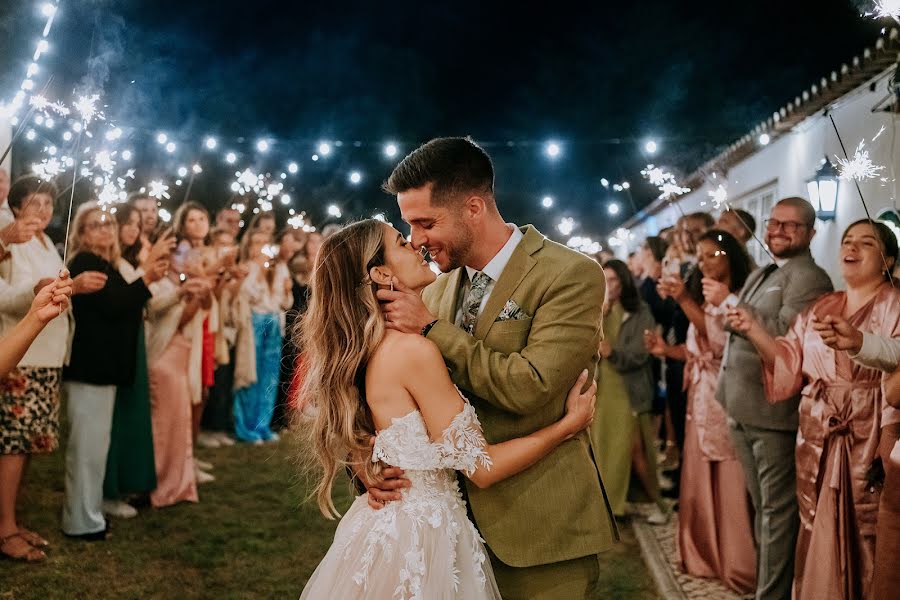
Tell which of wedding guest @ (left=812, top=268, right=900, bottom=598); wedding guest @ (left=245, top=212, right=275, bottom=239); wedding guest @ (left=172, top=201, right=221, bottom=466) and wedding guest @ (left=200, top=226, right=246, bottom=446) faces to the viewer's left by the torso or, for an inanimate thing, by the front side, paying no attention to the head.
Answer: wedding guest @ (left=812, top=268, right=900, bottom=598)

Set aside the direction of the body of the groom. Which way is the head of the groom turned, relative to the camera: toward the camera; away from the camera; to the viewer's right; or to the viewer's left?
to the viewer's left

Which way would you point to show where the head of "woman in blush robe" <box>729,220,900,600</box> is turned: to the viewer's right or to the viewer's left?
to the viewer's left

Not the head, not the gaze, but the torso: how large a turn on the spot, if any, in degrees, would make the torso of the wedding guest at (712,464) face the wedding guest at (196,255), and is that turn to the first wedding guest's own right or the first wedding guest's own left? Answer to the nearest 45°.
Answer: approximately 45° to the first wedding guest's own right

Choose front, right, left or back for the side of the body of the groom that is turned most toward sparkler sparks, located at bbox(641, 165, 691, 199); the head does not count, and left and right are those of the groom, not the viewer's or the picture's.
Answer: back

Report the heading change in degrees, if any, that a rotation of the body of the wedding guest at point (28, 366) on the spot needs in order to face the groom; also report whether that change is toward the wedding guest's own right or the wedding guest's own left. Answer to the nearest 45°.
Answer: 0° — they already face them

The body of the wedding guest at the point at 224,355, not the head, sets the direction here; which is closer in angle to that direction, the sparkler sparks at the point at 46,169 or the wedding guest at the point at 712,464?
the wedding guest

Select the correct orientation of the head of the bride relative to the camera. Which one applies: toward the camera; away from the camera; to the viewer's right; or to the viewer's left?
to the viewer's right

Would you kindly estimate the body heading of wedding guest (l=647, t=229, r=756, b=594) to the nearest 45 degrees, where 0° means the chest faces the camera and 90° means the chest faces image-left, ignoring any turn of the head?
approximately 45°

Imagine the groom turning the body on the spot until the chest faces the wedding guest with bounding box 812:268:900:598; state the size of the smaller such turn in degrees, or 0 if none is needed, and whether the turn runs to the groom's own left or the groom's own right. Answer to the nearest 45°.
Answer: approximately 135° to the groom's own left

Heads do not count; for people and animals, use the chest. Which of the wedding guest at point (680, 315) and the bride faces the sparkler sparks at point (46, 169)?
the wedding guest

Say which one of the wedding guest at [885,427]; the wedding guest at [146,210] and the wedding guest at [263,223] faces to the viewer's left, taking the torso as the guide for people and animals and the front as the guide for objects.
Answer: the wedding guest at [885,427]

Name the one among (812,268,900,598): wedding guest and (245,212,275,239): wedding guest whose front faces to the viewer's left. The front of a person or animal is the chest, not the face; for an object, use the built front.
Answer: (812,268,900,598): wedding guest
